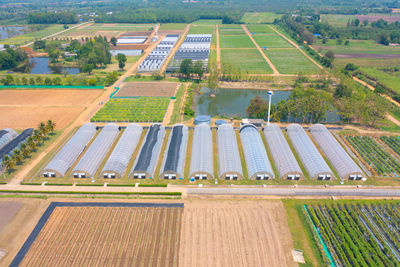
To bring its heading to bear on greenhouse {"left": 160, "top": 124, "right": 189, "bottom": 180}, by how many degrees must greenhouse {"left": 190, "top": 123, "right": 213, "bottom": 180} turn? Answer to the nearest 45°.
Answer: approximately 90° to its right

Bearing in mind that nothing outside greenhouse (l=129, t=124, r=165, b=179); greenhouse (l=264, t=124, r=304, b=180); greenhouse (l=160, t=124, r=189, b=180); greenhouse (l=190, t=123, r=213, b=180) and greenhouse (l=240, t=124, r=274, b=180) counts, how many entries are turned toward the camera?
5

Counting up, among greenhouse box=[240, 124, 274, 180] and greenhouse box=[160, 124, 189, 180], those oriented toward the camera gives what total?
2

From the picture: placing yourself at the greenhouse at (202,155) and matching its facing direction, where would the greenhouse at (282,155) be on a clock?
the greenhouse at (282,155) is roughly at 9 o'clock from the greenhouse at (202,155).

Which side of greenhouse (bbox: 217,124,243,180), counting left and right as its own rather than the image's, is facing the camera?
front

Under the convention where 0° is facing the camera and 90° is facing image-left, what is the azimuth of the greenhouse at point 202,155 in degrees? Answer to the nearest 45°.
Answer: approximately 0°

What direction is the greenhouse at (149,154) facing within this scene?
toward the camera

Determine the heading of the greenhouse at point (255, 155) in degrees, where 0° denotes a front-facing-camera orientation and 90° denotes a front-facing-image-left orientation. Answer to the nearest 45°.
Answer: approximately 0°

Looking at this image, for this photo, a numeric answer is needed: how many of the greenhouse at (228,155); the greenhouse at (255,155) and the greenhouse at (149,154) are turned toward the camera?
3

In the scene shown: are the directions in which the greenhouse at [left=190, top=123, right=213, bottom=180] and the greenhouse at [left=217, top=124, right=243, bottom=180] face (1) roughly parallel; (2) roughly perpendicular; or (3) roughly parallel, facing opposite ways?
roughly parallel

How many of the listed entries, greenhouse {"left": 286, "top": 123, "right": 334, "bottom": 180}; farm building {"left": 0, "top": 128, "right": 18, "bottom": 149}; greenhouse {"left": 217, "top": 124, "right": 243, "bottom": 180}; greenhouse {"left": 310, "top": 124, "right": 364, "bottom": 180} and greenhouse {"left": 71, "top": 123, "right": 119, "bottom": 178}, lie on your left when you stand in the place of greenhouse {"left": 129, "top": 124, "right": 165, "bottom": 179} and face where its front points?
3

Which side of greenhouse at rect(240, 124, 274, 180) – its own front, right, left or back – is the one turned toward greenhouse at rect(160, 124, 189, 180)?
right

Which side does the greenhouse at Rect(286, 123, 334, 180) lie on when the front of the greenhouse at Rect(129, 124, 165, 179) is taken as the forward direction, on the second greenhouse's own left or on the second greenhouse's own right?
on the second greenhouse's own left

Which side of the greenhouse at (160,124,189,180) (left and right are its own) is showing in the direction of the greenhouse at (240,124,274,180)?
left

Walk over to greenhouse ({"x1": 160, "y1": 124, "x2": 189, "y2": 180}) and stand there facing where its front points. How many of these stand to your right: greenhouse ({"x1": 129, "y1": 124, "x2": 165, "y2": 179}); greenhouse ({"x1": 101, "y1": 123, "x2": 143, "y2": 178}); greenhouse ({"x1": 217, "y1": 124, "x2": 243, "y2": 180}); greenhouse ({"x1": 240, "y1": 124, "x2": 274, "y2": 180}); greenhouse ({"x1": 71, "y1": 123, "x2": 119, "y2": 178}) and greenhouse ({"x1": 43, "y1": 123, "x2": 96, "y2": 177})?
4

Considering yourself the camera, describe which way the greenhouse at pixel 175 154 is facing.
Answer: facing the viewer

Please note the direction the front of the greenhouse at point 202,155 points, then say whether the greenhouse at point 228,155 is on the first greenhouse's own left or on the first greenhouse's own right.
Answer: on the first greenhouse's own left

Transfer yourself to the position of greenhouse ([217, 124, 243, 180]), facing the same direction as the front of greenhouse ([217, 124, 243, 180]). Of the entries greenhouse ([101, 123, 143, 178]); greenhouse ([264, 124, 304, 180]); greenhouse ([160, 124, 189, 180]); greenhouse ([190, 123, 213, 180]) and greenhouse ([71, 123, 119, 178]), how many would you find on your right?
4

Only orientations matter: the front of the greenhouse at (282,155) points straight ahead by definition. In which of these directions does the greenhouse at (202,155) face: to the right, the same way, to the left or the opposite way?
the same way
